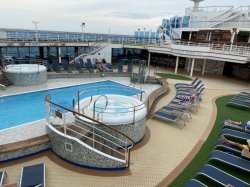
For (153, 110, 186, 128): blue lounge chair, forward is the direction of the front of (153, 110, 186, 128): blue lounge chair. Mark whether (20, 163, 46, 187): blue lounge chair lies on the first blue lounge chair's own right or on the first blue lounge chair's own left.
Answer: on the first blue lounge chair's own left

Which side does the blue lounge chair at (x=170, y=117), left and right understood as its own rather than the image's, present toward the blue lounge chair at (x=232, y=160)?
back

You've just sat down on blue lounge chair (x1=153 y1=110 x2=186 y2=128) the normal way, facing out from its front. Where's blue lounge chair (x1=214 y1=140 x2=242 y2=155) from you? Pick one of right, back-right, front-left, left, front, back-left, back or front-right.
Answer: back

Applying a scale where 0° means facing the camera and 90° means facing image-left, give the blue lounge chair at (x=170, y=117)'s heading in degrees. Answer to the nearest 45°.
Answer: approximately 135°

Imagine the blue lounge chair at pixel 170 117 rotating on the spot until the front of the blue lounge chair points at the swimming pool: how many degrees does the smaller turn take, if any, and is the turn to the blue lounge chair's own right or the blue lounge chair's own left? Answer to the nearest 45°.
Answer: approximately 45° to the blue lounge chair's own left

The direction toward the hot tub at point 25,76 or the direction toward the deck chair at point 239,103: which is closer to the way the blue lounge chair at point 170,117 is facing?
the hot tub

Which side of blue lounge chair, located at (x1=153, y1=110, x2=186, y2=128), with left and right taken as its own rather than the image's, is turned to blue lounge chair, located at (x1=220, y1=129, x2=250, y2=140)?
back

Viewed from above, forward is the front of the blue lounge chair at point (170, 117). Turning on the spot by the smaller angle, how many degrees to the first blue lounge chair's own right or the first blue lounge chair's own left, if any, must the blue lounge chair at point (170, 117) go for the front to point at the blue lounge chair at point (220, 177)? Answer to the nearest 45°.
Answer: approximately 135° to the first blue lounge chair's own left

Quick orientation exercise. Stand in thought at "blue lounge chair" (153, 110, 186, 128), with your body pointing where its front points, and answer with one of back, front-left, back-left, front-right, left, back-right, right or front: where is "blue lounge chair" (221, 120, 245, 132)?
back-right

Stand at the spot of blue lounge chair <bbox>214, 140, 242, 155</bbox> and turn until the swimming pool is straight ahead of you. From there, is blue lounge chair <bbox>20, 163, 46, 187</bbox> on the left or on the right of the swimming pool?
left
